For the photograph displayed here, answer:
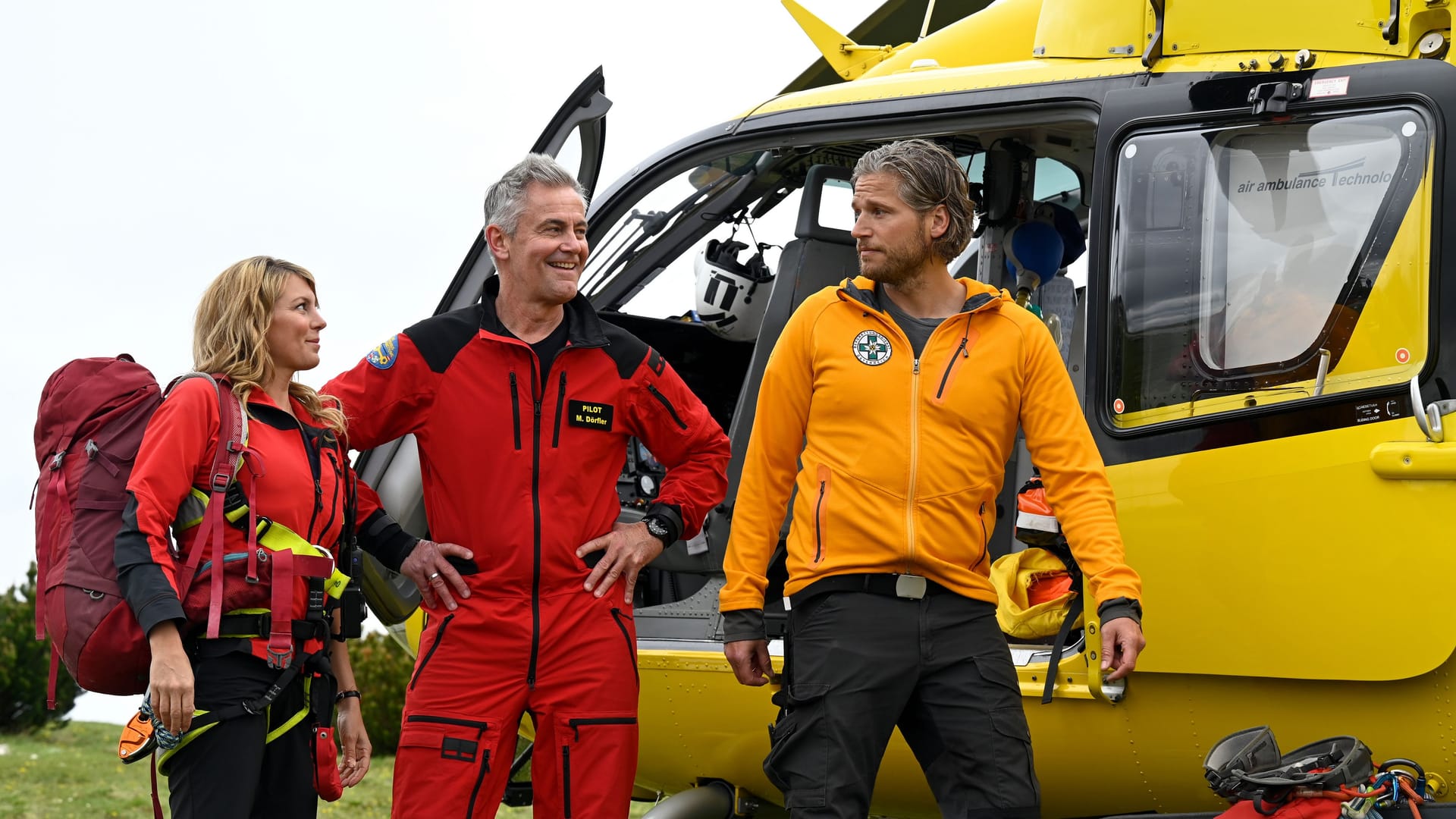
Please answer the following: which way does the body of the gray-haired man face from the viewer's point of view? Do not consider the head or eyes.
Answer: toward the camera

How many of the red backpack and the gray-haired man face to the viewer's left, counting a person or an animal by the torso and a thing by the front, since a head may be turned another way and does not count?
1

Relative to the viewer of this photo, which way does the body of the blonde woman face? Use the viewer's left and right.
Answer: facing the viewer and to the right of the viewer

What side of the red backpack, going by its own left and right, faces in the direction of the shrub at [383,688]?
right

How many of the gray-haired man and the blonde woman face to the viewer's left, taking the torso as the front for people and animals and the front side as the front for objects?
0

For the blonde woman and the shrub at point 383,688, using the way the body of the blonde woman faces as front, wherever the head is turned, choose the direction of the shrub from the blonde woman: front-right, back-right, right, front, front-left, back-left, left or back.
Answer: back-left

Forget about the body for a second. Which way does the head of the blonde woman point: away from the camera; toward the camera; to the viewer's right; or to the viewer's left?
to the viewer's right

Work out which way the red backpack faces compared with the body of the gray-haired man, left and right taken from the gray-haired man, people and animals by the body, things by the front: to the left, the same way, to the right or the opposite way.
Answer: to the right

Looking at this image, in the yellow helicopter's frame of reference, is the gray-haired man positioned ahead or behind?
ahead

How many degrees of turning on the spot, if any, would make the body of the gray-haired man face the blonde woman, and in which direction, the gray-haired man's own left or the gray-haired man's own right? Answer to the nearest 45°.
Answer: approximately 45° to the gray-haired man's own right

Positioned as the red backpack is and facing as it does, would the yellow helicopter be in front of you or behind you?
behind

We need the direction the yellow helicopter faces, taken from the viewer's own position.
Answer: facing to the left of the viewer

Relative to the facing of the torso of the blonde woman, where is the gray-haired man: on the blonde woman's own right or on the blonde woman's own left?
on the blonde woman's own left

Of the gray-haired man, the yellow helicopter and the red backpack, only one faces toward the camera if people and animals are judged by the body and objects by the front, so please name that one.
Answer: the gray-haired man

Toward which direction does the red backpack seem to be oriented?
to the viewer's left
